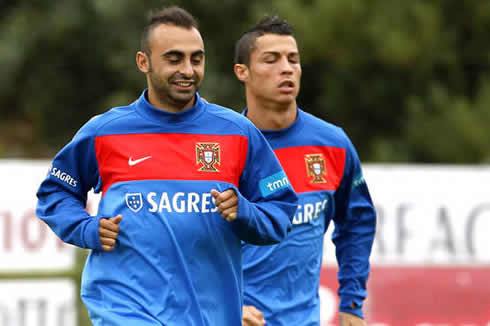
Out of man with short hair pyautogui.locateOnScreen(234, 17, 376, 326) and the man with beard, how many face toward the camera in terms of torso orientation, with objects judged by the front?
2

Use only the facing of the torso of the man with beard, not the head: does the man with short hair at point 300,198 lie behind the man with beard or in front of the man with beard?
behind

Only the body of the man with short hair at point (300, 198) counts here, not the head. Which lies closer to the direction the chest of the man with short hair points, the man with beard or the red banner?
the man with beard

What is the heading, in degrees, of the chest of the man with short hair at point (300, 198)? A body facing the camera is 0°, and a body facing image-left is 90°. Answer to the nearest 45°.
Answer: approximately 0°

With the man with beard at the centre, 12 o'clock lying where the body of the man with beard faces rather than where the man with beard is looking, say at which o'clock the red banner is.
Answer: The red banner is roughly at 7 o'clock from the man with beard.

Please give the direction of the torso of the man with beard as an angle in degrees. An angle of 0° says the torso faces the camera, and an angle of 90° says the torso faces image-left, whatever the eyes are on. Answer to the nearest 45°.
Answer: approximately 0°

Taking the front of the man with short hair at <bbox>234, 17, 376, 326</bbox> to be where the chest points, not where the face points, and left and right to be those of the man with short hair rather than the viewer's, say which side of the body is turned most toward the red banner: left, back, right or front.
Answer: back
